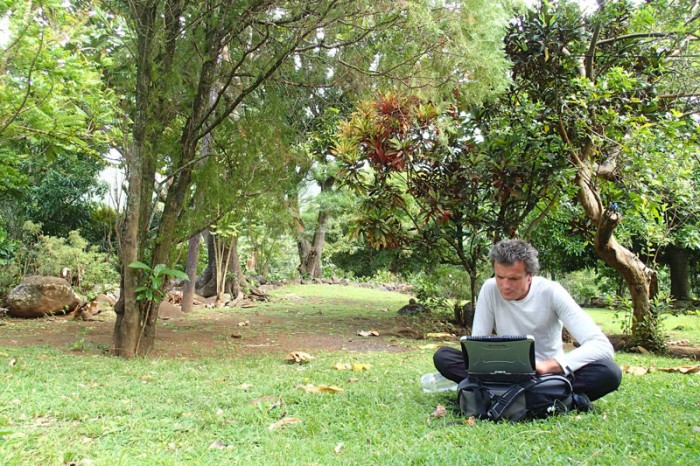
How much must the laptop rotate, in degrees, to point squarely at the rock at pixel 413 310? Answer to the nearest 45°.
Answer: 0° — it already faces it

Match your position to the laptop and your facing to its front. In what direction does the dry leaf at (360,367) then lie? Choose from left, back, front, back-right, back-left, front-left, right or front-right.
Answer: front-left

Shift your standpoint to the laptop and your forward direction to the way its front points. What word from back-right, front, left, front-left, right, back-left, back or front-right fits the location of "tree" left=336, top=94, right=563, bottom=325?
front

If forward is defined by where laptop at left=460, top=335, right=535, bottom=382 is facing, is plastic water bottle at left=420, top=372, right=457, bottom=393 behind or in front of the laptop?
in front

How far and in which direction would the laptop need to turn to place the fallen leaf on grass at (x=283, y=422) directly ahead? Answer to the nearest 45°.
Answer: approximately 90° to its left

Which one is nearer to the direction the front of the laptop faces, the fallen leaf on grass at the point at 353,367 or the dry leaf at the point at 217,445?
the fallen leaf on grass

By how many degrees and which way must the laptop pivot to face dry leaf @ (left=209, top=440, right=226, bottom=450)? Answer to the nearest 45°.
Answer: approximately 135° to its left

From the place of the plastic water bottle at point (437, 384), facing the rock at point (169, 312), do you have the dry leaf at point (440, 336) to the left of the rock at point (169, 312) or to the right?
right

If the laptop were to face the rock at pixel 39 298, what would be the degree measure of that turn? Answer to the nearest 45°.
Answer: approximately 45° to its left

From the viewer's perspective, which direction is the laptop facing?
away from the camera

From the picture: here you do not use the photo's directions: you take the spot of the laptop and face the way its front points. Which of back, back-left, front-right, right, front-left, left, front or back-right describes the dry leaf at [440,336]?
front
